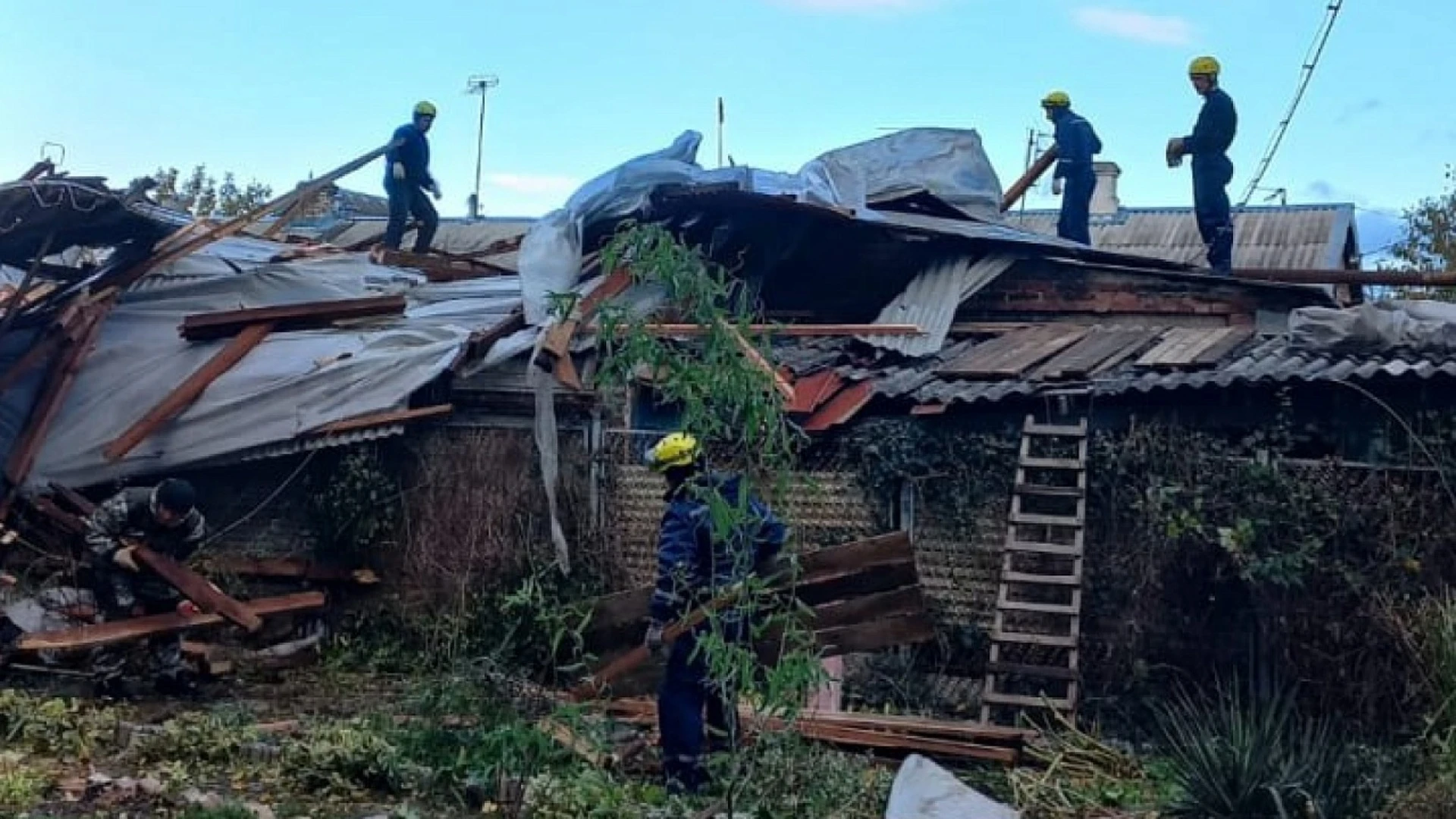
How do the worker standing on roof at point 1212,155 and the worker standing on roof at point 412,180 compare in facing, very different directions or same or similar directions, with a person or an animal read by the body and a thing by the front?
very different directions

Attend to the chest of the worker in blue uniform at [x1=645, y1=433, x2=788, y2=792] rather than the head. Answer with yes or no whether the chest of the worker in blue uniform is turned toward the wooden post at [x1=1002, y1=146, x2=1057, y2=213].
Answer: no

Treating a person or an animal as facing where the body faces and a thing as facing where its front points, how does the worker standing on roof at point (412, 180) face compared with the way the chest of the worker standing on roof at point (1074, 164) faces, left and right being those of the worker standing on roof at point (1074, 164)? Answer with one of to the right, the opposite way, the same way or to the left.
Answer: the opposite way

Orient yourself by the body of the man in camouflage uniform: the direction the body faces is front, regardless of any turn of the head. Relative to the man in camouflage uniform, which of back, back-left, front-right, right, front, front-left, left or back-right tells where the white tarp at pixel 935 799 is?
front

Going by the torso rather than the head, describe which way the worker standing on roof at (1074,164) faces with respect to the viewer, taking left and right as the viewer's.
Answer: facing to the left of the viewer

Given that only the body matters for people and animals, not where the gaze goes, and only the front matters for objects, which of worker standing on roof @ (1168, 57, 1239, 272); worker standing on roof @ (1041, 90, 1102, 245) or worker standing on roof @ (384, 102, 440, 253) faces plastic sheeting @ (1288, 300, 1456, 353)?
worker standing on roof @ (384, 102, 440, 253)

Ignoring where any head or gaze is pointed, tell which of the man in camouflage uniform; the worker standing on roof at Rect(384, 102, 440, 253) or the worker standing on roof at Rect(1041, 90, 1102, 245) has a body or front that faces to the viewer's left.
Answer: the worker standing on roof at Rect(1041, 90, 1102, 245)

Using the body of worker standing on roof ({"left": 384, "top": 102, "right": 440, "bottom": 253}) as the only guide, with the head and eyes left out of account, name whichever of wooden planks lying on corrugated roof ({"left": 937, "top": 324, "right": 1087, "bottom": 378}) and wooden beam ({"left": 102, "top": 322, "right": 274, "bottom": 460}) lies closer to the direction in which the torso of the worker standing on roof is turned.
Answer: the wooden planks lying on corrugated roof

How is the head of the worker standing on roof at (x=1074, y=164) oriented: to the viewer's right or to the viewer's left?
to the viewer's left

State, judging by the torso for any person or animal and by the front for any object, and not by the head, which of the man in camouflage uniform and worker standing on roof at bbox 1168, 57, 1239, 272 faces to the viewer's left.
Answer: the worker standing on roof

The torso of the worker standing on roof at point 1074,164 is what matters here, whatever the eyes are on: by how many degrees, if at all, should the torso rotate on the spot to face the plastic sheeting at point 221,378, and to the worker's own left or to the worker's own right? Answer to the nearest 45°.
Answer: approximately 45° to the worker's own left

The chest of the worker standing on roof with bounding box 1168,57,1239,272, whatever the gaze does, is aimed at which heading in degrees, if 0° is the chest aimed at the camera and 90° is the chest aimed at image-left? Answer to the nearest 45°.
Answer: approximately 90°

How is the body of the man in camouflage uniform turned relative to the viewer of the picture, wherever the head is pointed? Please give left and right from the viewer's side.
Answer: facing the viewer and to the right of the viewer
